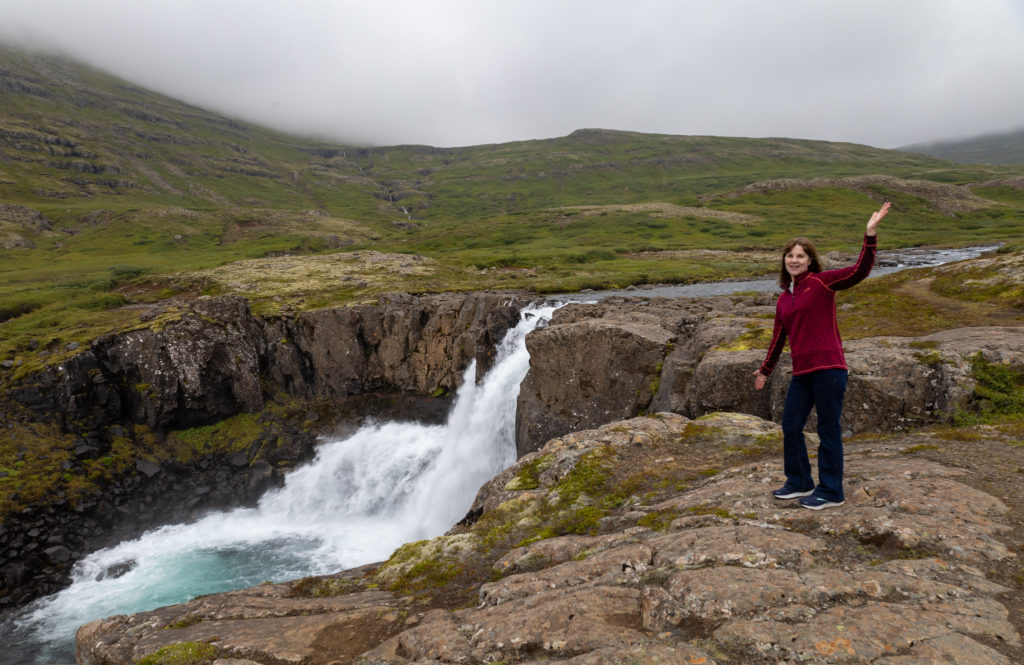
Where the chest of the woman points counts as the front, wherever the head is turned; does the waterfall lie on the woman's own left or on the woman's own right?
on the woman's own right

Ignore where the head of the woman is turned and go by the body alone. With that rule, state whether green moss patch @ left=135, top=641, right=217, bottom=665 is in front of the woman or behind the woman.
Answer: in front

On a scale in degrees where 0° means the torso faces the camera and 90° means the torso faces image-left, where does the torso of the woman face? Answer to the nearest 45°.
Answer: approximately 45°

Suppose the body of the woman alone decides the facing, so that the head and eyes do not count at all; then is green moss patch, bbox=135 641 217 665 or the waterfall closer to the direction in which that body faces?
the green moss patch
